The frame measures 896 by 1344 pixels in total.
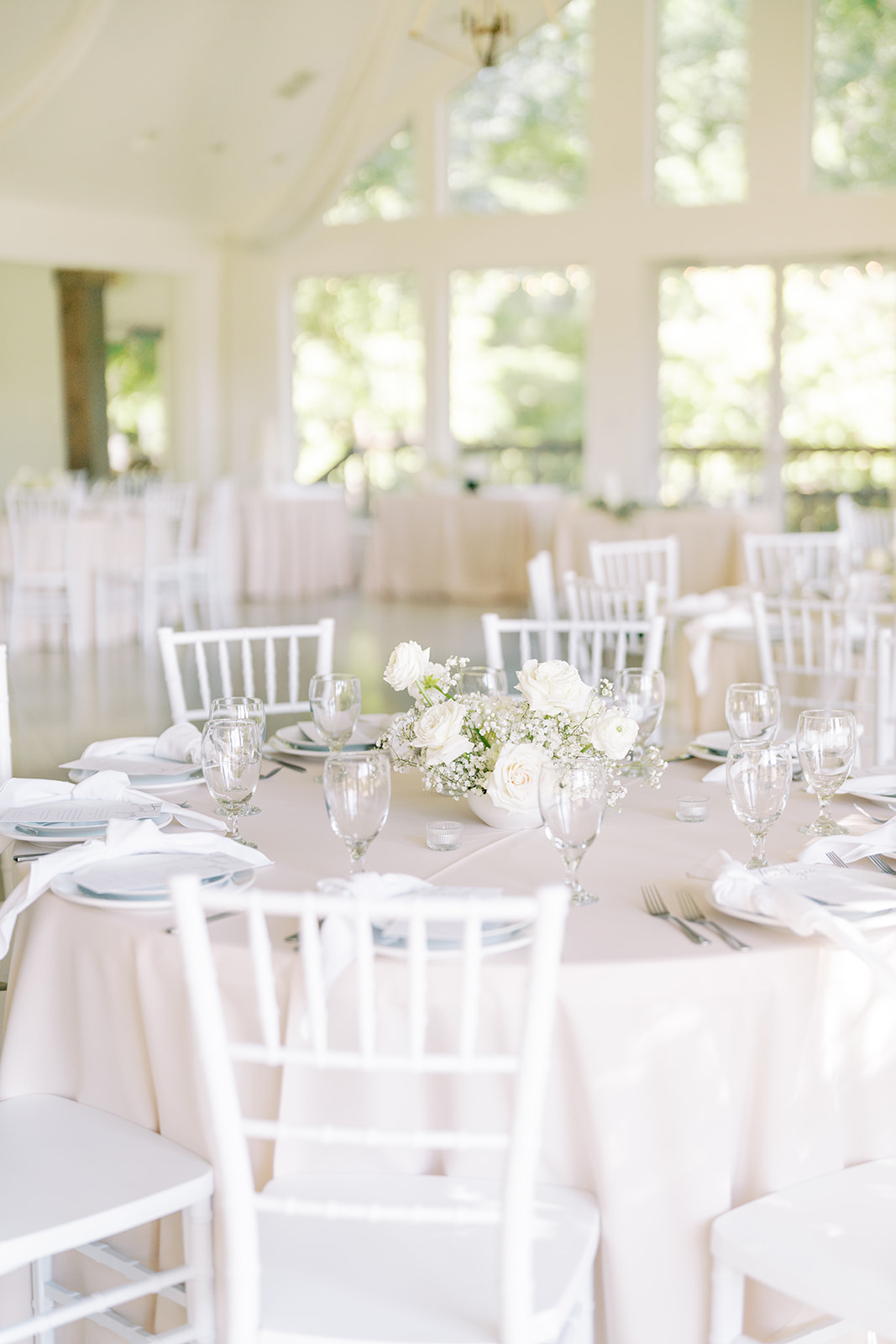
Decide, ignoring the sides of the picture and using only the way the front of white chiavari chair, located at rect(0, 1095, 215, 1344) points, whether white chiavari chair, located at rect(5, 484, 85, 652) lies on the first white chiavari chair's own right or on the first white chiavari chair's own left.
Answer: on the first white chiavari chair's own left

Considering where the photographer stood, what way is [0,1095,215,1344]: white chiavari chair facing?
facing away from the viewer and to the right of the viewer

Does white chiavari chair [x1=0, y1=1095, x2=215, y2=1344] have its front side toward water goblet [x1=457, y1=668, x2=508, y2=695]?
yes

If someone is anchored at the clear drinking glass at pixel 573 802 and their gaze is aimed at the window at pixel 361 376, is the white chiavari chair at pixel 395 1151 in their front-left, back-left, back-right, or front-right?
back-left
